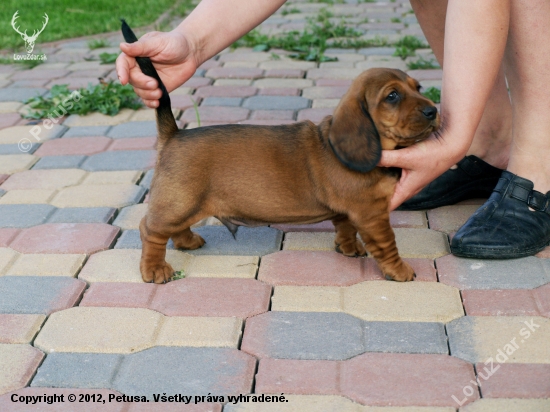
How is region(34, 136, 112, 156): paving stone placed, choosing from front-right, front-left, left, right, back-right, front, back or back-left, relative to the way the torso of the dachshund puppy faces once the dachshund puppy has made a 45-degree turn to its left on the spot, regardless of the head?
left

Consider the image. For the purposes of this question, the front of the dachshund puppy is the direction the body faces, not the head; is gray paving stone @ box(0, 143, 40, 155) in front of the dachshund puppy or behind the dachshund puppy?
behind

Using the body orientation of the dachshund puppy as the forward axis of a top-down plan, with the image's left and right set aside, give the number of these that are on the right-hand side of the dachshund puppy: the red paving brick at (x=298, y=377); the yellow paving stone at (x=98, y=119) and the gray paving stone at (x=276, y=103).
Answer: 1

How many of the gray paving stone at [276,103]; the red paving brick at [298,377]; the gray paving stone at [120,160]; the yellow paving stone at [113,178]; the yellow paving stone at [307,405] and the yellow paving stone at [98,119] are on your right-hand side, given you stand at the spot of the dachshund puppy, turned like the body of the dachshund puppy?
2

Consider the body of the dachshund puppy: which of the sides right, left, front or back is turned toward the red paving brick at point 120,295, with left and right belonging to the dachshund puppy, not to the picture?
back

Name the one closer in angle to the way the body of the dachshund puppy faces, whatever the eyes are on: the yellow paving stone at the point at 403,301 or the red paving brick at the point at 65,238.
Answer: the yellow paving stone

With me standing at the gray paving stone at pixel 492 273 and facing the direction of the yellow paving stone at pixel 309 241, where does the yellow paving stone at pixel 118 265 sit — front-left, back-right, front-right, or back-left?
front-left

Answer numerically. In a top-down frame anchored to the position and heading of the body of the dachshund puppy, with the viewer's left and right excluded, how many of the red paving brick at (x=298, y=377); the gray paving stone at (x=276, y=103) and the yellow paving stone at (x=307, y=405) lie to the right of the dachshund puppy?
2

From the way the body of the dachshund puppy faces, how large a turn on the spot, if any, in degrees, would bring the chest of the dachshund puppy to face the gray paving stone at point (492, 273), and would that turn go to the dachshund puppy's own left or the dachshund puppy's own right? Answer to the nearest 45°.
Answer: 0° — it already faces it

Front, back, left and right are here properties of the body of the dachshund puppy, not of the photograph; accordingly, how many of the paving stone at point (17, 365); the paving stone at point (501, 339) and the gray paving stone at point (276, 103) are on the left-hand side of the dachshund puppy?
1

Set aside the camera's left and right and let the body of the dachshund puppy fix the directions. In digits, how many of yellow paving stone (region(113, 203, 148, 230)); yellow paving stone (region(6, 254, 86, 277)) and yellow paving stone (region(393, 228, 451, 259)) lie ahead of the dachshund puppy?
1

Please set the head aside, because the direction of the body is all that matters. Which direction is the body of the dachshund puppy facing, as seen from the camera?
to the viewer's right

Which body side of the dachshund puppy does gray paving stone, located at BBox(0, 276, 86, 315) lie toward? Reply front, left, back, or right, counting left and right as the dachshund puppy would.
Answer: back

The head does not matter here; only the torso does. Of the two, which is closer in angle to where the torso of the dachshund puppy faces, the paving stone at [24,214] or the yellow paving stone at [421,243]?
the yellow paving stone

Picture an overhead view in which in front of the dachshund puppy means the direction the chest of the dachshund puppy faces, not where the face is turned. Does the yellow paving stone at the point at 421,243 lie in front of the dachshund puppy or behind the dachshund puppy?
in front
